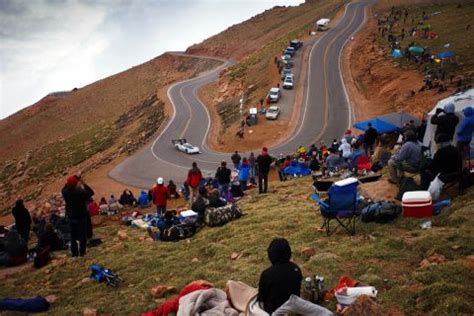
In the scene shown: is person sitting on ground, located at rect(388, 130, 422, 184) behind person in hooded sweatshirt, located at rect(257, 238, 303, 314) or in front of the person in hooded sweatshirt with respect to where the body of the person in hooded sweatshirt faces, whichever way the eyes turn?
in front

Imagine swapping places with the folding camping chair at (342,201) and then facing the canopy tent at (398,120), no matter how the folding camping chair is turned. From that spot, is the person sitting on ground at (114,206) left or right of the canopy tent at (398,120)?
left

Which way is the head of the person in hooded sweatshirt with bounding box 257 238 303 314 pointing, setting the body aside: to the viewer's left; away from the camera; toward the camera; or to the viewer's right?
away from the camera

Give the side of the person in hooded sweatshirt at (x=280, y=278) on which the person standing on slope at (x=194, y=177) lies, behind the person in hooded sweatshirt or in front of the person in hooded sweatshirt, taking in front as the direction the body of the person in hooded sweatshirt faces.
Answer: in front

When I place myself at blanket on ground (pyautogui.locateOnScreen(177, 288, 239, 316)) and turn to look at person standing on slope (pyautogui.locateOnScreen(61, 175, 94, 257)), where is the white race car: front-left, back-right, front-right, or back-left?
front-right

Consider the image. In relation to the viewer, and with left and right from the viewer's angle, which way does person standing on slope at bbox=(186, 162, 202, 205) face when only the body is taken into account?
facing away from the viewer

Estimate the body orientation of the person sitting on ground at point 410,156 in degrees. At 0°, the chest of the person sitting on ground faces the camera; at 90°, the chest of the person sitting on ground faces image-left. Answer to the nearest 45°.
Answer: approximately 90°

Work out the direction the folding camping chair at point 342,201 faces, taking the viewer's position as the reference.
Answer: facing away from the viewer and to the left of the viewer

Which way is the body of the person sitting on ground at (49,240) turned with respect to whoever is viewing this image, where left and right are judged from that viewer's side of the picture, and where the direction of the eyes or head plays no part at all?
facing away from the viewer

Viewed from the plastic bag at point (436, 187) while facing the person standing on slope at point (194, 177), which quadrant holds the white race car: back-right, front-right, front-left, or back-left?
front-right

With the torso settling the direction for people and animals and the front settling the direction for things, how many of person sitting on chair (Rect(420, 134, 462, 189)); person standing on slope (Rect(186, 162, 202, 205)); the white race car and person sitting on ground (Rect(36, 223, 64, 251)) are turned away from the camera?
2

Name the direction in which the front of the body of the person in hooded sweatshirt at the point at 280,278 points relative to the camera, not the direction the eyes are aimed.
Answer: away from the camera

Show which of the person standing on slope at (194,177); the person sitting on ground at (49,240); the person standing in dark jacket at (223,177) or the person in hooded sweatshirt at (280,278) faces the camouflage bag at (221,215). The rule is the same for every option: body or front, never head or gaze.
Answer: the person in hooded sweatshirt

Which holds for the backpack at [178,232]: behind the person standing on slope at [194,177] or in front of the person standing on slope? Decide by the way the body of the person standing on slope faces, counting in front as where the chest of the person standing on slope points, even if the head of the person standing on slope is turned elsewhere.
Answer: behind

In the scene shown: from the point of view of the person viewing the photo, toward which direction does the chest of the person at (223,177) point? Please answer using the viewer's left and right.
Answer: facing away from the viewer

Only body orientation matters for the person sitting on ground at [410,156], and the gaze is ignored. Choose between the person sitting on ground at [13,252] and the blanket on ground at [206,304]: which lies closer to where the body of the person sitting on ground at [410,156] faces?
the person sitting on ground

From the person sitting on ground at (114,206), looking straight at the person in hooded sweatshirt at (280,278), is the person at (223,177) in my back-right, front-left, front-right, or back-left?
front-left
